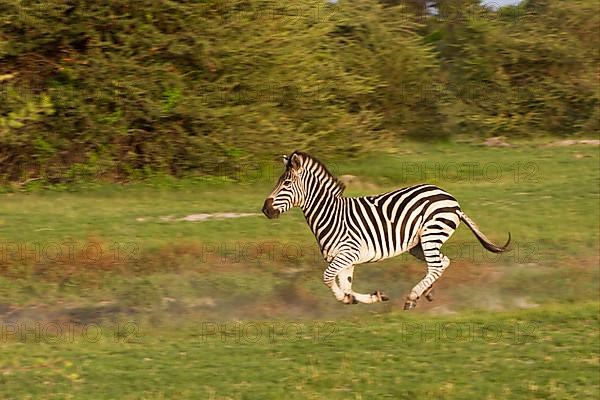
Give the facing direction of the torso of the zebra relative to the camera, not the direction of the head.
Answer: to the viewer's left
